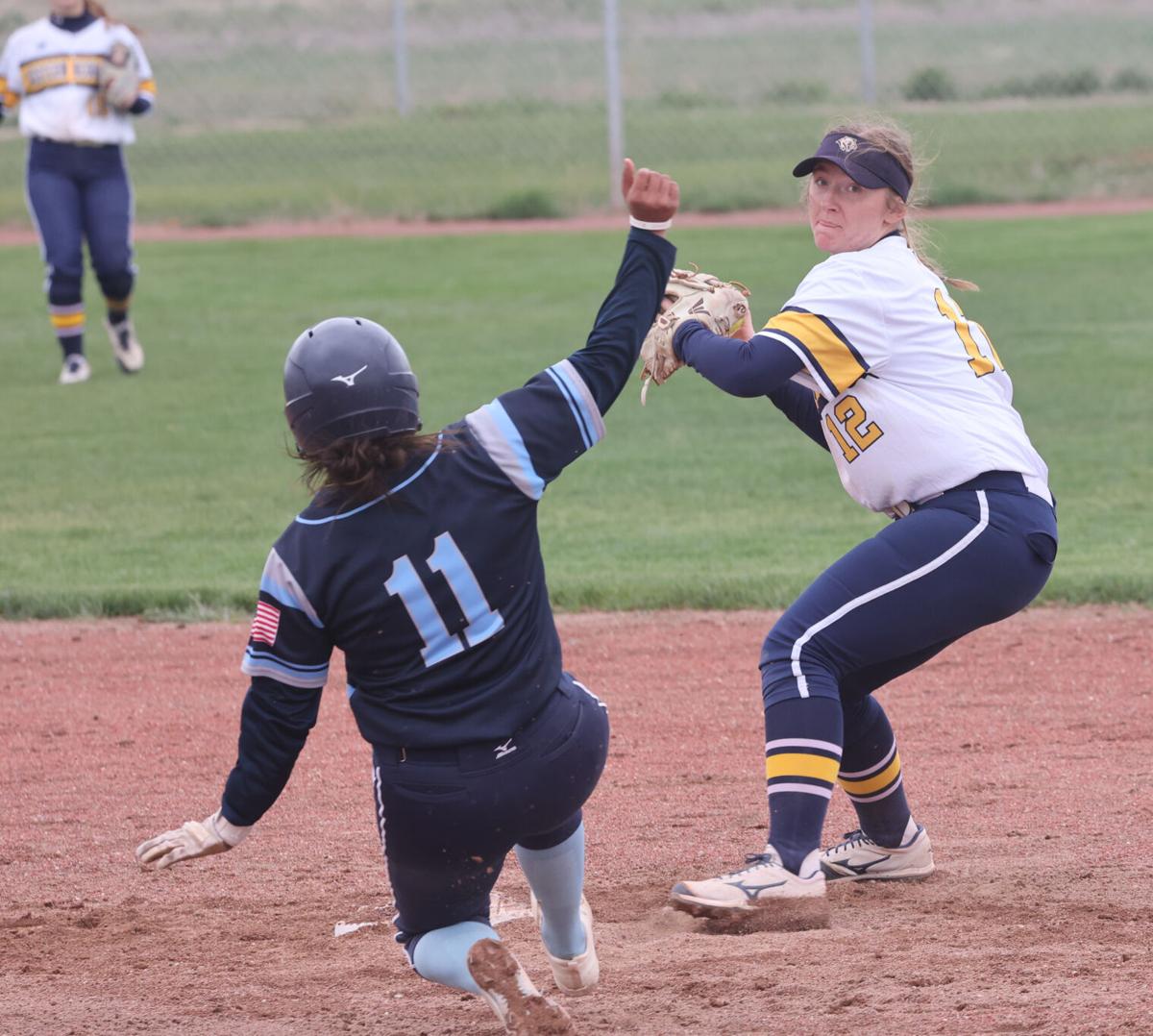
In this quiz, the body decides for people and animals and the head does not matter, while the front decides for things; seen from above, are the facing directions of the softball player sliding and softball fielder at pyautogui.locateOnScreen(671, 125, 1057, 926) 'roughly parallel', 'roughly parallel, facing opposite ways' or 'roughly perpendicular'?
roughly perpendicular

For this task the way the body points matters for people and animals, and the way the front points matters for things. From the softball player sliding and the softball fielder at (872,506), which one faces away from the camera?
the softball player sliding

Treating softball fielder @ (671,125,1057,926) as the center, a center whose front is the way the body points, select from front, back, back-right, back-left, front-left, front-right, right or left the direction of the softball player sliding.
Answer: front-left

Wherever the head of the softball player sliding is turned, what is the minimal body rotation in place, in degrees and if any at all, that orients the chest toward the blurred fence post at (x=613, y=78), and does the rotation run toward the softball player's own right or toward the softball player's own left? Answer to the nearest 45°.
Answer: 0° — they already face it

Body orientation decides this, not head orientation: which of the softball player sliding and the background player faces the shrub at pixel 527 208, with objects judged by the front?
the softball player sliding

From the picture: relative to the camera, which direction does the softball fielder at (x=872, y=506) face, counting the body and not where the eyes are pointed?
to the viewer's left

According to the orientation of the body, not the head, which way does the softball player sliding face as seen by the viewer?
away from the camera

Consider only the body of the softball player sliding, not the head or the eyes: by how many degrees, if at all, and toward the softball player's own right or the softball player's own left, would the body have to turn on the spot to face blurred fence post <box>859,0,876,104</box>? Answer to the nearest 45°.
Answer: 0° — they already face it

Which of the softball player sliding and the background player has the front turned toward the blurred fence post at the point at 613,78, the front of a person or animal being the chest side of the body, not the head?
the softball player sliding

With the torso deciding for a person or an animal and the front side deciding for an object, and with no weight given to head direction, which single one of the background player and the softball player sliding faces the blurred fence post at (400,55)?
the softball player sliding

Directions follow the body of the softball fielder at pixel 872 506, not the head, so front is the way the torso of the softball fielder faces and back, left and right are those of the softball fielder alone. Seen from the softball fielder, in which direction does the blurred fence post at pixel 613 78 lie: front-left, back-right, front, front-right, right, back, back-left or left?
right

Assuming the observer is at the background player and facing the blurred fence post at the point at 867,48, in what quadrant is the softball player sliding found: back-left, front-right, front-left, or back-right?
back-right

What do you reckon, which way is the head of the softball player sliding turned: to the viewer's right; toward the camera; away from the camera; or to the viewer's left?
away from the camera

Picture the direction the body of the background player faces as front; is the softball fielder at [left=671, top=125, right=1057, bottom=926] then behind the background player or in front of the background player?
in front

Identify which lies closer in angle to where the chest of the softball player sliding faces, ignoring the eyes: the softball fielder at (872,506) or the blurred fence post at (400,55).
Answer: the blurred fence post

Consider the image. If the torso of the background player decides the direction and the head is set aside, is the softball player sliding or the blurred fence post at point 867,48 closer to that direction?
the softball player sliding

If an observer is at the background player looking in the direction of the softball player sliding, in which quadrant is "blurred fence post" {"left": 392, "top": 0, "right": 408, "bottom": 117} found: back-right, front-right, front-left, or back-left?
back-left
